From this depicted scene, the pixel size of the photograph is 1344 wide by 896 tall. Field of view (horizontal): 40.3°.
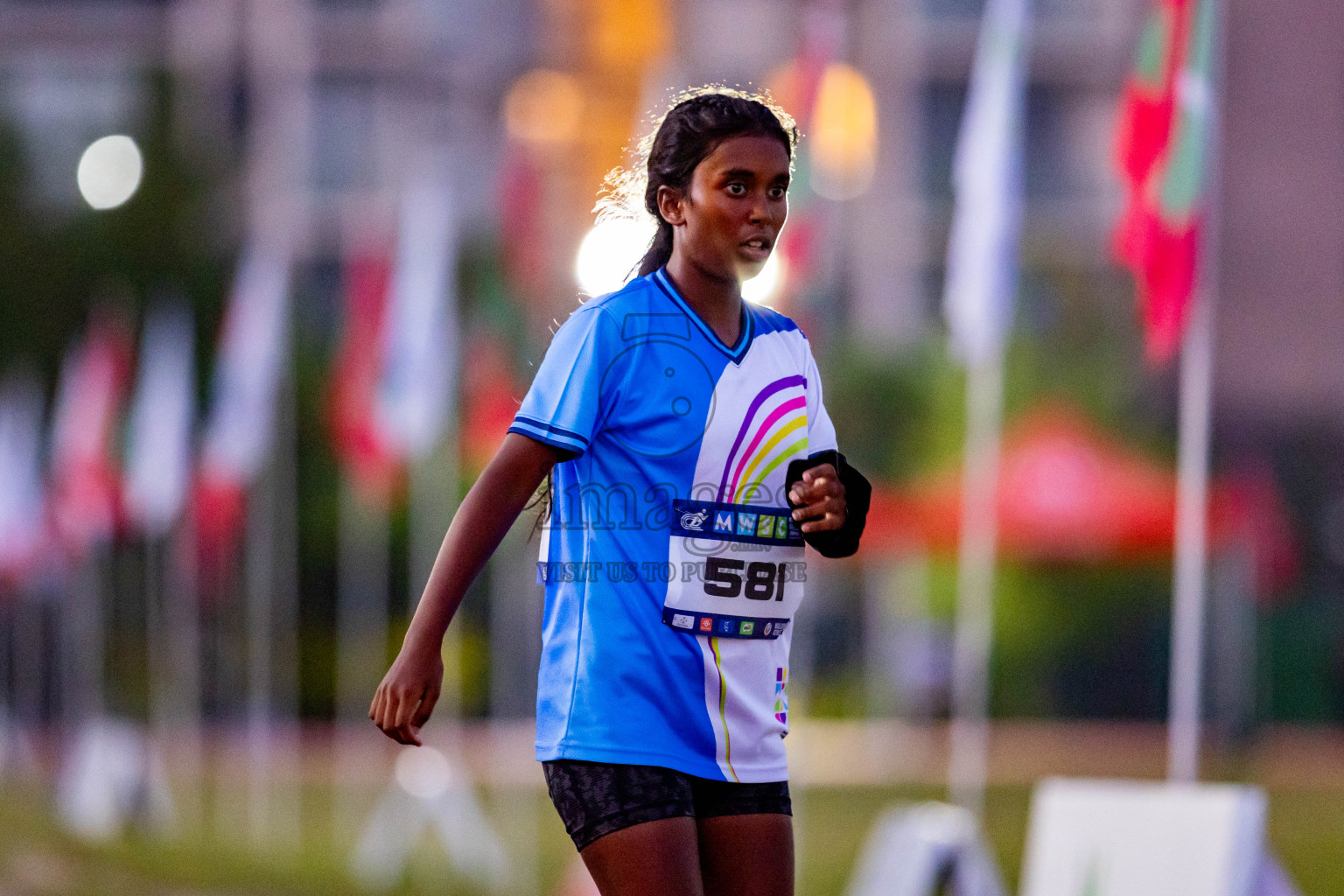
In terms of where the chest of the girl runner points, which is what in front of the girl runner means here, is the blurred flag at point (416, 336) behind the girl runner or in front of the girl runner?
behind

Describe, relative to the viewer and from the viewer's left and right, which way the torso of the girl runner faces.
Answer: facing the viewer and to the right of the viewer

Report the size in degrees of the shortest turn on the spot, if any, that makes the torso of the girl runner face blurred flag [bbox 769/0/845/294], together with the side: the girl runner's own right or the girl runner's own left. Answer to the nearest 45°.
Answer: approximately 135° to the girl runner's own left

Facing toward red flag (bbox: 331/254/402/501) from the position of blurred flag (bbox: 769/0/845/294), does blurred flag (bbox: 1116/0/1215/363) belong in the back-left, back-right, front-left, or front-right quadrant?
back-left

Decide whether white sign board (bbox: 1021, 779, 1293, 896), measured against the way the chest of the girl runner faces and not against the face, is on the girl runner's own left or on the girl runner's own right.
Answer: on the girl runner's own left

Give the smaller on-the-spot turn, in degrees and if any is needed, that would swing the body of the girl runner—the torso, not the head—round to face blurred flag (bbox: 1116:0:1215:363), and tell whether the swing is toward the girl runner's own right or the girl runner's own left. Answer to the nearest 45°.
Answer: approximately 90° to the girl runner's own left

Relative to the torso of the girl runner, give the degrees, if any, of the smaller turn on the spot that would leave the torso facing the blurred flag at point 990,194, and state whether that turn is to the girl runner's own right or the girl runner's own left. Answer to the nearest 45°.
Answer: approximately 135° to the girl runner's own left
